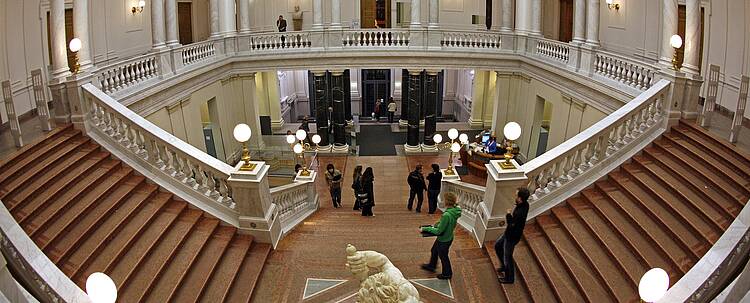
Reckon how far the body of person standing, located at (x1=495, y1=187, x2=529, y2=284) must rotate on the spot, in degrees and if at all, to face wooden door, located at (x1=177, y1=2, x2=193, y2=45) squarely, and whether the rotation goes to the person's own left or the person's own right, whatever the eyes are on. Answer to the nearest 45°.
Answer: approximately 45° to the person's own right

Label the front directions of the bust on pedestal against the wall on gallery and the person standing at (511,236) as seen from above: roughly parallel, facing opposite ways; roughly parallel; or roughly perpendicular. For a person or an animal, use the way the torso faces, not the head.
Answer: roughly perpendicular

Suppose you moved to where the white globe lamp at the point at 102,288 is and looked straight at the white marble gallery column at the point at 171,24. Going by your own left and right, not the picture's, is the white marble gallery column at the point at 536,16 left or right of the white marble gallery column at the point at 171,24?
right

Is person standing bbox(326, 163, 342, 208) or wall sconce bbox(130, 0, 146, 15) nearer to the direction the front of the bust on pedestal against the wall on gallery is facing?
the person standing

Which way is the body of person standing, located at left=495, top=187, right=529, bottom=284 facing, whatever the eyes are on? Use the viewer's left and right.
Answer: facing to the left of the viewer

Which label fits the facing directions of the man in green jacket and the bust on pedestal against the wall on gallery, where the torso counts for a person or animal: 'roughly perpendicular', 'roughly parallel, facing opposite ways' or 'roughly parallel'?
roughly perpendicular

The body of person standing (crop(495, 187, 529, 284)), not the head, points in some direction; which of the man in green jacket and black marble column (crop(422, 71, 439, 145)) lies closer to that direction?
the man in green jacket

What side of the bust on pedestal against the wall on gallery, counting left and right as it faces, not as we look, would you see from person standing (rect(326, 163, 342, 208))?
front

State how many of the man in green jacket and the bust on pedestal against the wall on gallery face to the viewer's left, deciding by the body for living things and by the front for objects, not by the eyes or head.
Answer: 1

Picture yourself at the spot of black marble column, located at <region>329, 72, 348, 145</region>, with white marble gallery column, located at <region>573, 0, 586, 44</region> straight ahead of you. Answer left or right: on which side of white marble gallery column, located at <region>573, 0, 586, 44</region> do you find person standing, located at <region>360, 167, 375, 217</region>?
right

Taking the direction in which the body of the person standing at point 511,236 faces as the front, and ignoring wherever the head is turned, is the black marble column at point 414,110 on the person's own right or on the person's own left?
on the person's own right

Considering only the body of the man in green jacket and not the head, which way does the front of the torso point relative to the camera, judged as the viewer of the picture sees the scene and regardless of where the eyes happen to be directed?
to the viewer's left
